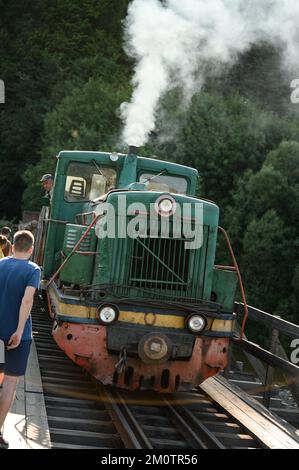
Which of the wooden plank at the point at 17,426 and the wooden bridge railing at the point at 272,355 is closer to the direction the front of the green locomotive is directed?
the wooden plank

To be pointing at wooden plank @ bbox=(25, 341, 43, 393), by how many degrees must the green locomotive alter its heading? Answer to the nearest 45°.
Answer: approximately 90° to its right

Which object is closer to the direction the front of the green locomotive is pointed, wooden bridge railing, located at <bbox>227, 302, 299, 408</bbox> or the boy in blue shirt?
the boy in blue shirt

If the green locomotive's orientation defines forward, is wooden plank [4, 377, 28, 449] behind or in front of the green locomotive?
in front

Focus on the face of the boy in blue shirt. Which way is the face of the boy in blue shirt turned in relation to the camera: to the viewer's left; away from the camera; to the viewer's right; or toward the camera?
away from the camera

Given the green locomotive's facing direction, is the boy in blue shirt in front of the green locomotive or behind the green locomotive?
in front

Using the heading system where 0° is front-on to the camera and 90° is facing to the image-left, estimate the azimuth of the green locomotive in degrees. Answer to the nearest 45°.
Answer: approximately 0°

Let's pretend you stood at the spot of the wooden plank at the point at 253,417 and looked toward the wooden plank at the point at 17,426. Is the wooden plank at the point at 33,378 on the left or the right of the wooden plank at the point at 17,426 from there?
right

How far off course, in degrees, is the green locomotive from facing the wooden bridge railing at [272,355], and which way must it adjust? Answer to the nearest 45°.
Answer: approximately 45° to its left
